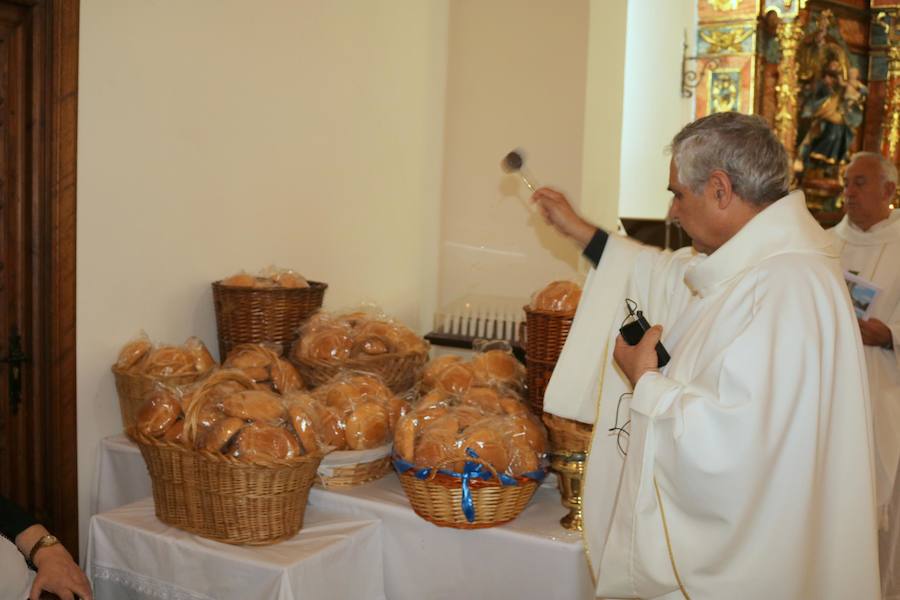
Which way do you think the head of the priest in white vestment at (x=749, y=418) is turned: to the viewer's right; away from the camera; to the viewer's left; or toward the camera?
to the viewer's left

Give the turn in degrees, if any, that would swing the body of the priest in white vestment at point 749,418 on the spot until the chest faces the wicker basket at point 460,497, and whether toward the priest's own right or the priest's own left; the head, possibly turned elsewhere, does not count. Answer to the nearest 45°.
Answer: approximately 45° to the priest's own right

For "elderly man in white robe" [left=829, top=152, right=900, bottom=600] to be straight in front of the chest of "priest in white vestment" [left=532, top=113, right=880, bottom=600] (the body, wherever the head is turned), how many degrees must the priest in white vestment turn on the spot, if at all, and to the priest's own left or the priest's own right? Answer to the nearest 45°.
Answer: approximately 90° to the priest's own right

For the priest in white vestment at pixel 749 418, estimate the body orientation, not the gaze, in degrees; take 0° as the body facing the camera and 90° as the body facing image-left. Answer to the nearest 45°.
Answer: approximately 90°

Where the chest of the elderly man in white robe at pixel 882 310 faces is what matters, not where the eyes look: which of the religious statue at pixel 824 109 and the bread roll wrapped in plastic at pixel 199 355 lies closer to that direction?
the bread roll wrapped in plastic
